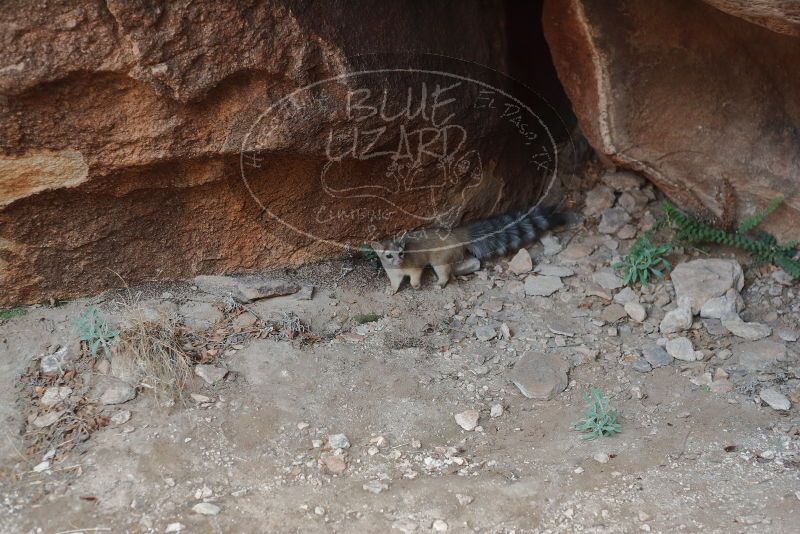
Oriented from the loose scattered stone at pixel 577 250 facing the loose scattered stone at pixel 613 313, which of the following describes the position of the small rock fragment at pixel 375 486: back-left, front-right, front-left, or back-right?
front-right

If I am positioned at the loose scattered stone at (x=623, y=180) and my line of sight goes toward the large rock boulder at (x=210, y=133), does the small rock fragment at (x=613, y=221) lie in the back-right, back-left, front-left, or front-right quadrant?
front-left

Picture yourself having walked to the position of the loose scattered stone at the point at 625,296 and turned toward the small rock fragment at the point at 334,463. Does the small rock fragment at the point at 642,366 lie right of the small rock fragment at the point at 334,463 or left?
left

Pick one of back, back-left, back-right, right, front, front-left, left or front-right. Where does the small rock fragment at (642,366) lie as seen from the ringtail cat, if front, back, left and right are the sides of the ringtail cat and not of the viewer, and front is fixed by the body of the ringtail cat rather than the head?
left

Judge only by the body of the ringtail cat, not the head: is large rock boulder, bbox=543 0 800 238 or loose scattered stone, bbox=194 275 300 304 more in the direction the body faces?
the loose scattered stone

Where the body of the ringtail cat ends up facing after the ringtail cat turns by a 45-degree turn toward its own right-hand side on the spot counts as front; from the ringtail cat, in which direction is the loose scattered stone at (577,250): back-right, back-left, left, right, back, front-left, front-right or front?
back

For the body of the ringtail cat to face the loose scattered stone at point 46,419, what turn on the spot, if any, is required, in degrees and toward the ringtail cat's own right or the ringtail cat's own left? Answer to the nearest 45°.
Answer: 0° — it already faces it

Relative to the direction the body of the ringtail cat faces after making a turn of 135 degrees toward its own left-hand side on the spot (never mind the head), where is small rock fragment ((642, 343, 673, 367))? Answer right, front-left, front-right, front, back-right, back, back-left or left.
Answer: front-right

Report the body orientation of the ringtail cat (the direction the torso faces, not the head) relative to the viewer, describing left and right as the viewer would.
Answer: facing the viewer and to the left of the viewer

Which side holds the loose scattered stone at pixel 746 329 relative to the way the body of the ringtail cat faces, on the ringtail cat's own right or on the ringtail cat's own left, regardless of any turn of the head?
on the ringtail cat's own left

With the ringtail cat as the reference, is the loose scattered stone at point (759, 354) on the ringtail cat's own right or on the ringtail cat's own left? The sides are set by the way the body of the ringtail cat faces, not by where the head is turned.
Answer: on the ringtail cat's own left
